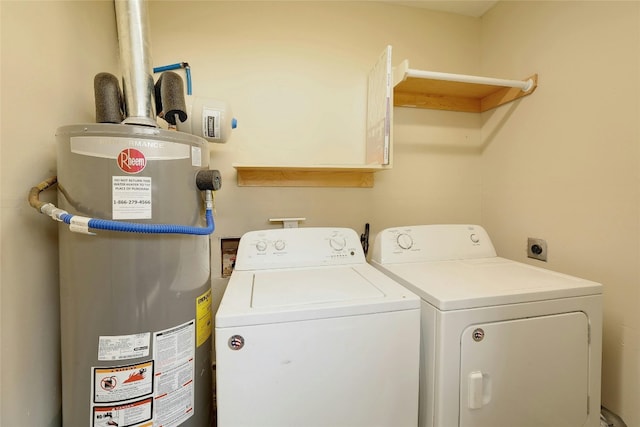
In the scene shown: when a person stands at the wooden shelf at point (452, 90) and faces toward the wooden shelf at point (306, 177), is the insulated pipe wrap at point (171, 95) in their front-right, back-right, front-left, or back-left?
front-left

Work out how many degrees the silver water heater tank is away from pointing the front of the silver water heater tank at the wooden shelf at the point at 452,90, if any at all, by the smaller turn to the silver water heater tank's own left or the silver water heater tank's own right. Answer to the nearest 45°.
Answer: approximately 90° to the silver water heater tank's own left

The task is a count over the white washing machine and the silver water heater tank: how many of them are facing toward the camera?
2

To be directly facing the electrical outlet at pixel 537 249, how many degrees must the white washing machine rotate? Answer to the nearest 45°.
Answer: approximately 135° to its left

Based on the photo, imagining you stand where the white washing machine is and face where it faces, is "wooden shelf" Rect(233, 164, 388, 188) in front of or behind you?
behind

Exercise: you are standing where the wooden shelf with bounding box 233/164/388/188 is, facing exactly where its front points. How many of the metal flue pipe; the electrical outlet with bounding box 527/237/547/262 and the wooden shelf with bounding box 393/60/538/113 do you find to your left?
2

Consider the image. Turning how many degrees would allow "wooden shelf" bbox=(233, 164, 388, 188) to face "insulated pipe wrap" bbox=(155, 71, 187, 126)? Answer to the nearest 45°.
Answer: approximately 45° to its right

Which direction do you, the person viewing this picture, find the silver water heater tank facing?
facing the viewer

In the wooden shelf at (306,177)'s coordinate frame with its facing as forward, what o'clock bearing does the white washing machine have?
The white washing machine is roughly at 12 o'clock from the wooden shelf.

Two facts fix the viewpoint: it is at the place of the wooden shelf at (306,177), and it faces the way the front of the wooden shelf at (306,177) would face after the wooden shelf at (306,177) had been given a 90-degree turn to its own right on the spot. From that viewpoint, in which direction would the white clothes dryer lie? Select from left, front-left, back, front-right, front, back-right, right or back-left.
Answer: back-left
